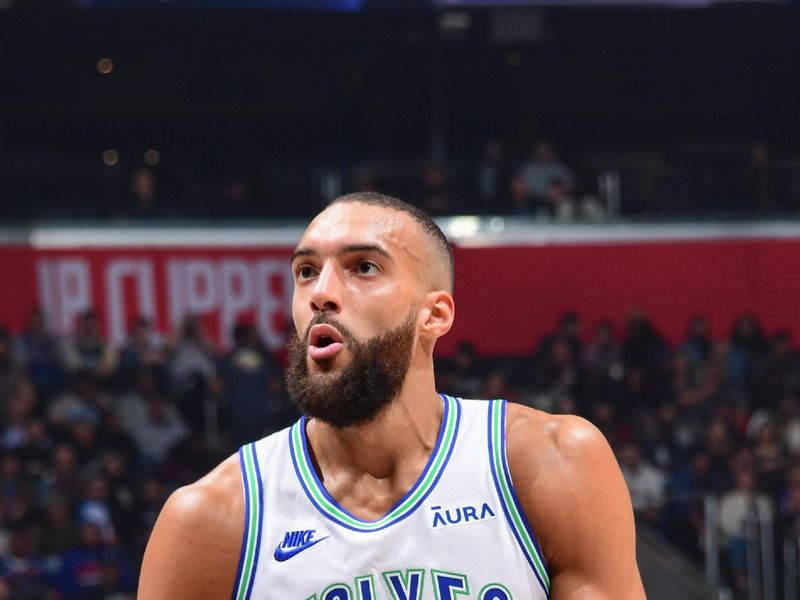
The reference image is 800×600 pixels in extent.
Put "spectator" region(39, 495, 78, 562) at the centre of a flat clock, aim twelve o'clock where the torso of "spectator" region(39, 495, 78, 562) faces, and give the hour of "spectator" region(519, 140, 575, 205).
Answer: "spectator" region(519, 140, 575, 205) is roughly at 8 o'clock from "spectator" region(39, 495, 78, 562).

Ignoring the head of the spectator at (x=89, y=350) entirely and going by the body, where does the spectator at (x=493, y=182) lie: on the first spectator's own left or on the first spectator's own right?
on the first spectator's own left

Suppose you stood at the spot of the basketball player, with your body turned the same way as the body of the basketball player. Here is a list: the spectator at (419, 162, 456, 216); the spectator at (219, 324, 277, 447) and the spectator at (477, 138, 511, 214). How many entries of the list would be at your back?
3

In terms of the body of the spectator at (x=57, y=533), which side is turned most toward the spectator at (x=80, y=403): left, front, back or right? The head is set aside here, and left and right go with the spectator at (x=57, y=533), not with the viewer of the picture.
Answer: back
